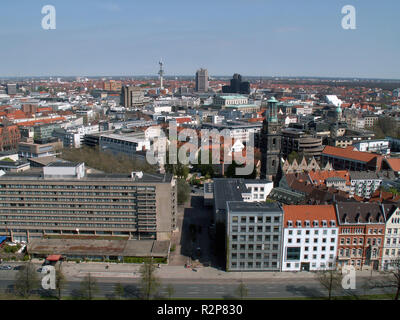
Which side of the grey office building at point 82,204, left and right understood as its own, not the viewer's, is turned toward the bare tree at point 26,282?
front

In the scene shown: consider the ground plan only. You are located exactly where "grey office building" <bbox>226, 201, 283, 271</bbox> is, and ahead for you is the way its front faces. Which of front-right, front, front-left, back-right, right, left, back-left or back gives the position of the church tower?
back

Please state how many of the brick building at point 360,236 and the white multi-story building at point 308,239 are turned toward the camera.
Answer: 2

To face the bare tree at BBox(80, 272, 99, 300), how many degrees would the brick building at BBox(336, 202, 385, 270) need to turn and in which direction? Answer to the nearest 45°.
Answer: approximately 45° to its right

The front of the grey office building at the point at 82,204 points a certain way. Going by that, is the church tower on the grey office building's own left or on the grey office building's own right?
on the grey office building's own left

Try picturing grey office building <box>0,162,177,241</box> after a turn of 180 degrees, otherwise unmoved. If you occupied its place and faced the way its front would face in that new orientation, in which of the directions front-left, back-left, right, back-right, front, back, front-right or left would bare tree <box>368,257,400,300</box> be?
back-right

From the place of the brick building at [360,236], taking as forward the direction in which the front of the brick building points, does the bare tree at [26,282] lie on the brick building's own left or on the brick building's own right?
on the brick building's own right

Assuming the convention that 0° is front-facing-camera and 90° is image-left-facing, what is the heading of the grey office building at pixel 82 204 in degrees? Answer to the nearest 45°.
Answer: approximately 0°

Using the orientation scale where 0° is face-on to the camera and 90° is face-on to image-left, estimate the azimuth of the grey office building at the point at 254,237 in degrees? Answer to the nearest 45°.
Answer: approximately 0°

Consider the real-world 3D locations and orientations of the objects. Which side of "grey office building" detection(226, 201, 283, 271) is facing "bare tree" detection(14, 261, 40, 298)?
right

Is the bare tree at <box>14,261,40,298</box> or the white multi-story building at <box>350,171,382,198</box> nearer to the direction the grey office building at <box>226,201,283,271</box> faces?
the bare tree

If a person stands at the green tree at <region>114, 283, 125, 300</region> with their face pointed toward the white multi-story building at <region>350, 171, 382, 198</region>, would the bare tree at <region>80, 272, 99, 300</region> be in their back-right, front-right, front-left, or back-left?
back-left
